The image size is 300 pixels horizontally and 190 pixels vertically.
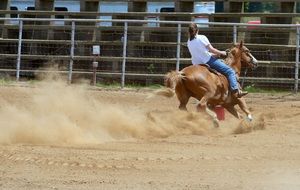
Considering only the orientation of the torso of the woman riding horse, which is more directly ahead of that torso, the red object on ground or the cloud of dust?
the red object on ground

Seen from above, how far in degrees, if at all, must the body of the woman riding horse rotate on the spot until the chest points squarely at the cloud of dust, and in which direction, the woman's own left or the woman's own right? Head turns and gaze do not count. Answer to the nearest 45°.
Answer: approximately 180°

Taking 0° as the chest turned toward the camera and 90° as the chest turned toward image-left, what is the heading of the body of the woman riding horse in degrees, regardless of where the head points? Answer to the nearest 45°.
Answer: approximately 225°

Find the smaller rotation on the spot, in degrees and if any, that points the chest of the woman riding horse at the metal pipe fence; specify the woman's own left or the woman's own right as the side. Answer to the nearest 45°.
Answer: approximately 45° to the woman's own left

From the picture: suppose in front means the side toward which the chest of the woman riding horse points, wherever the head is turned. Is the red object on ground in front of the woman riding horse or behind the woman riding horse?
in front
